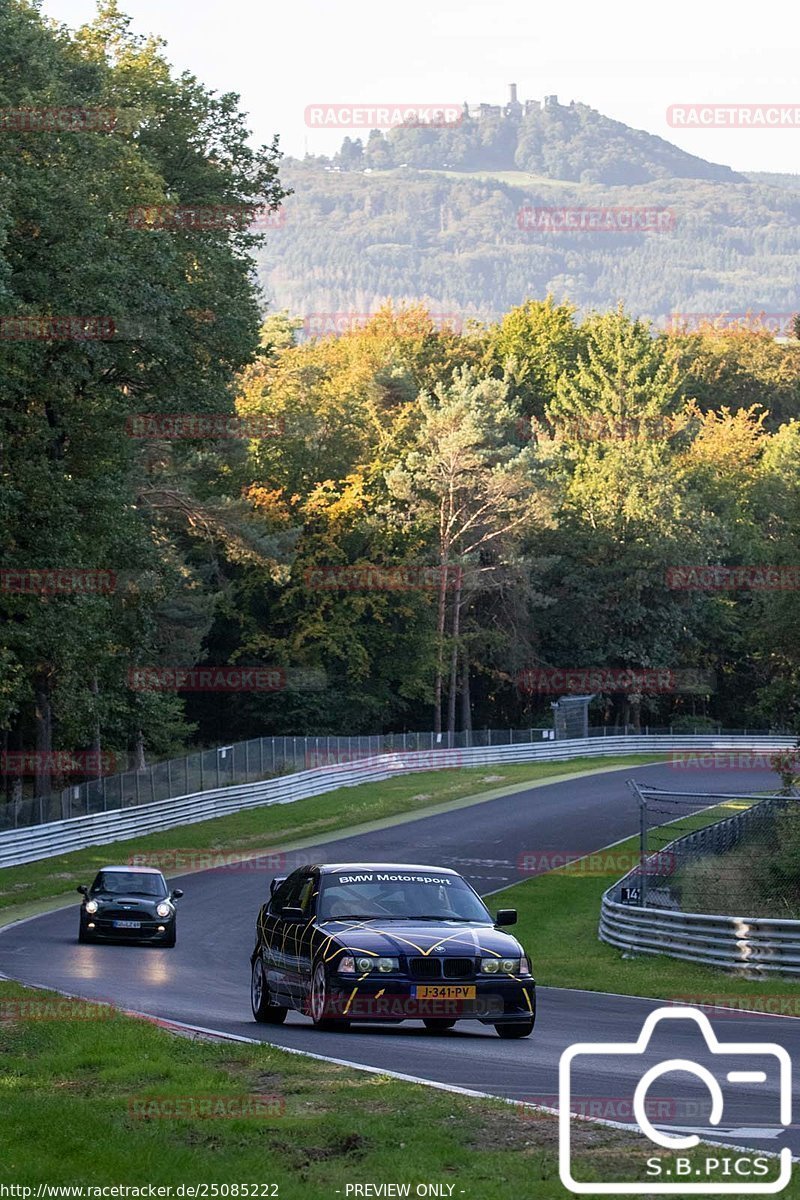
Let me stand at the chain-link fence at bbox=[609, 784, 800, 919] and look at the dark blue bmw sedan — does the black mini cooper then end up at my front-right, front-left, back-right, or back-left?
front-right

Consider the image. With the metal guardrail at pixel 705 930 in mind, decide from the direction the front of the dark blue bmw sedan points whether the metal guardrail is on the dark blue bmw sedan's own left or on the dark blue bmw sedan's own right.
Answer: on the dark blue bmw sedan's own left

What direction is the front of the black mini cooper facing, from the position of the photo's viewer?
facing the viewer

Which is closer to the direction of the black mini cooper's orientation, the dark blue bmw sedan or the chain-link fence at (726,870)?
the dark blue bmw sedan

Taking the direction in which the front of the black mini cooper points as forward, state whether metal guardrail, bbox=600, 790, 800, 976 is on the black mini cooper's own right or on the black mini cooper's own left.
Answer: on the black mini cooper's own left

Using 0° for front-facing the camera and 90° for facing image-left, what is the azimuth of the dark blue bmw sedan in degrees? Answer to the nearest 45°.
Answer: approximately 315°

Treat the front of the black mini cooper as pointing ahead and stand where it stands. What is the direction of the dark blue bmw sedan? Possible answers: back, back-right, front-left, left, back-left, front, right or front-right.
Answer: front

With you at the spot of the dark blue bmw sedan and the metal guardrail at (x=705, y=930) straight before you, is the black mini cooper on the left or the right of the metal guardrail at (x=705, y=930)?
left

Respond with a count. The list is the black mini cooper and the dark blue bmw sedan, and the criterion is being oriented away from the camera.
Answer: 0

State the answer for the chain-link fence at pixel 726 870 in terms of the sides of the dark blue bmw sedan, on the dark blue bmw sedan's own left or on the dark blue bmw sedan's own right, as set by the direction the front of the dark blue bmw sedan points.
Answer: on the dark blue bmw sedan's own left

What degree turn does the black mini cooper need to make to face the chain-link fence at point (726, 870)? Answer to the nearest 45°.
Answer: approximately 90° to its left
